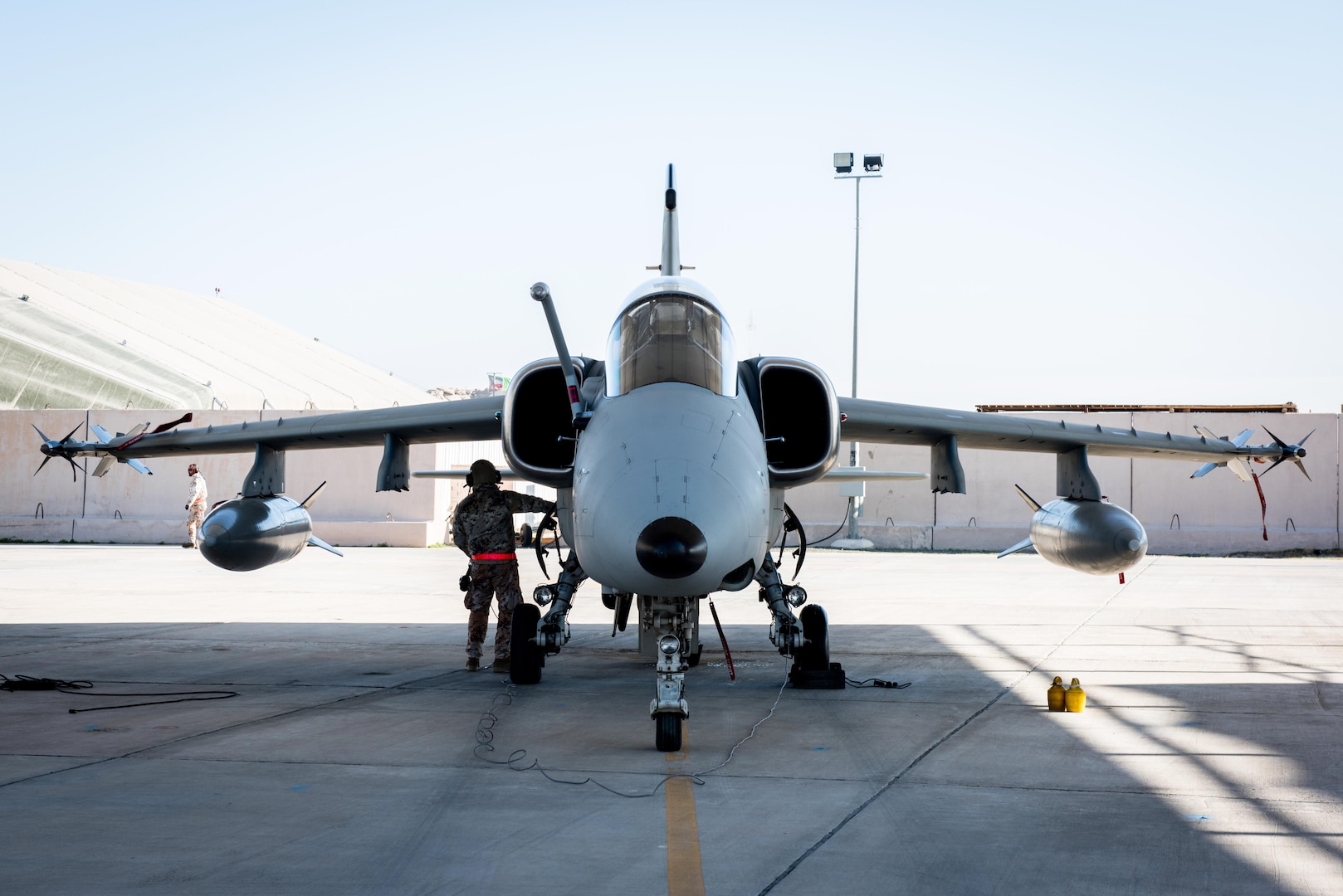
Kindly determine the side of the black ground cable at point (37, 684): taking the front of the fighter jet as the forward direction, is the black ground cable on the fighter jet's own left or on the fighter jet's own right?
on the fighter jet's own right

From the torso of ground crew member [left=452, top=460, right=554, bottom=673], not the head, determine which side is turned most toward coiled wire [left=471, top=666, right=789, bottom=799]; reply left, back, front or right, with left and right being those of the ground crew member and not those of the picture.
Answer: back

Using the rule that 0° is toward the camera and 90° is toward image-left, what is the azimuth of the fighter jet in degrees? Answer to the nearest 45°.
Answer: approximately 0°

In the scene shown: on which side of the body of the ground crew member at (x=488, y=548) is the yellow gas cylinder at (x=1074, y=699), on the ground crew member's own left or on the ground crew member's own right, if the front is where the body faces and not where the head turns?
on the ground crew member's own right

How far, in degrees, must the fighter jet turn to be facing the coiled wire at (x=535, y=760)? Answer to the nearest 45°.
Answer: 0° — it already faces it

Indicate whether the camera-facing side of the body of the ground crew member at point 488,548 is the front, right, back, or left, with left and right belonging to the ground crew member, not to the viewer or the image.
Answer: back

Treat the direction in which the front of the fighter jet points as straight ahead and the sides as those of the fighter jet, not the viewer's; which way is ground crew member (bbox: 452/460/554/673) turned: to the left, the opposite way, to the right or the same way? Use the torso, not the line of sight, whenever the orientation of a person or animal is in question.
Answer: the opposite way

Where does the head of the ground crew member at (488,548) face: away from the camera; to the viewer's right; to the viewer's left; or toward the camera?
away from the camera
